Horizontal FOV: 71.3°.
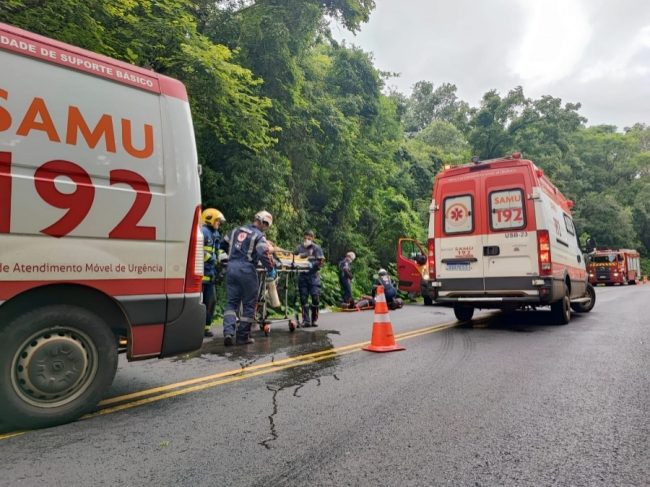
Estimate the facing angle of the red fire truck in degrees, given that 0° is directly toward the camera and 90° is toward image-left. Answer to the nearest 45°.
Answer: approximately 45°

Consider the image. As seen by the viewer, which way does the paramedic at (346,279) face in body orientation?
to the viewer's right

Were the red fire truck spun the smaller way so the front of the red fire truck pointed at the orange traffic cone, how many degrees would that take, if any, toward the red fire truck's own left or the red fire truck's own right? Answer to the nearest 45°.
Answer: approximately 45° to the red fire truck's own left

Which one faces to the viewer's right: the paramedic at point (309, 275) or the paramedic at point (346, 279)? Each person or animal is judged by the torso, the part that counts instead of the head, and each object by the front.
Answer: the paramedic at point (346, 279)

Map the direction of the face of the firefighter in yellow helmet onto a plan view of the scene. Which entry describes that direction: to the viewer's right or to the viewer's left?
to the viewer's right

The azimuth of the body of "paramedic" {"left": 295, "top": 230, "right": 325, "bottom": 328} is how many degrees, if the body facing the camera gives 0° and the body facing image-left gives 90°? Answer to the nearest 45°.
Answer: approximately 0°

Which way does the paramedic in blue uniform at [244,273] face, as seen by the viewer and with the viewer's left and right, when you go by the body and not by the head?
facing away from the viewer and to the right of the viewer

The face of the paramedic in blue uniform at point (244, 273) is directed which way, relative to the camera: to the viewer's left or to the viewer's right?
to the viewer's right

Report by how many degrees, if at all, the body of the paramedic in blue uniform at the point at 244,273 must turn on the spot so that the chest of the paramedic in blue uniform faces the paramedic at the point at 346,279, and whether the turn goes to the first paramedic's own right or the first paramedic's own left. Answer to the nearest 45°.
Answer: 0° — they already face them
